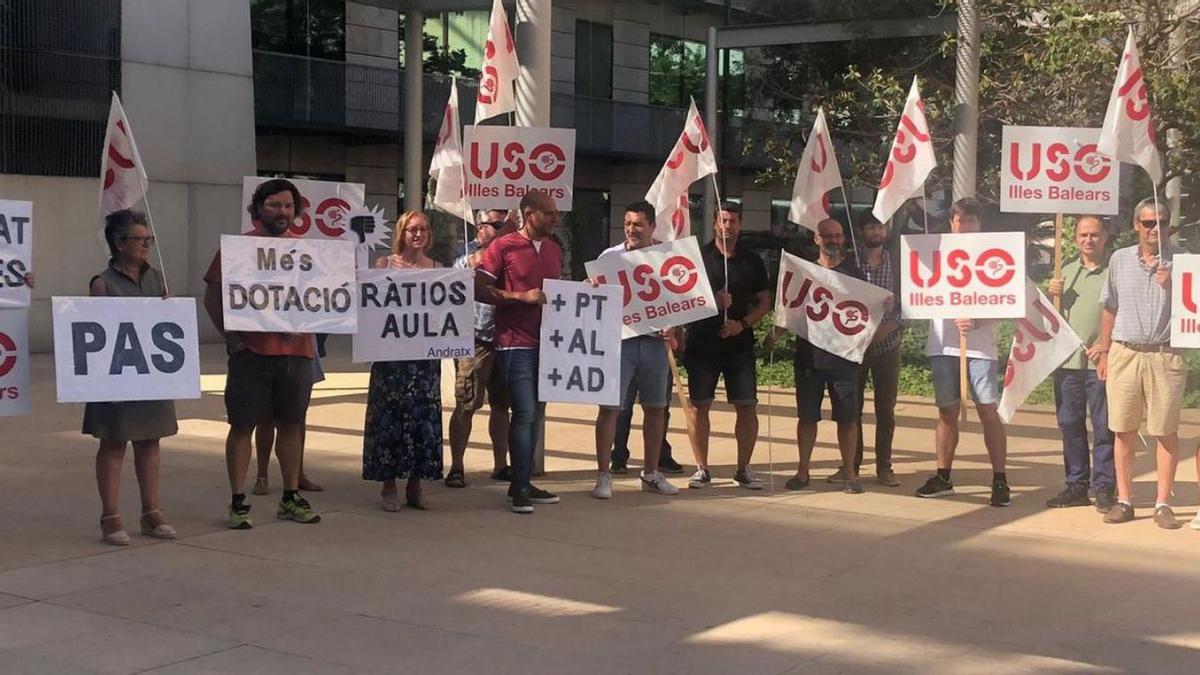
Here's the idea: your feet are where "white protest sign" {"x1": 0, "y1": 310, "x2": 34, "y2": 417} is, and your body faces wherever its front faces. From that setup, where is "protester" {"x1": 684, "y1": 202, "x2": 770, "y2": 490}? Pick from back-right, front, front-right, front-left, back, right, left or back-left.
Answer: left

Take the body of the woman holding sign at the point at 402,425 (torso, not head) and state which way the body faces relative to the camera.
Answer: toward the camera

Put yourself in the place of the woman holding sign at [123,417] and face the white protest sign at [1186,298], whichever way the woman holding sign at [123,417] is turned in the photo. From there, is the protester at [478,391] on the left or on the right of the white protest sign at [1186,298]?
left

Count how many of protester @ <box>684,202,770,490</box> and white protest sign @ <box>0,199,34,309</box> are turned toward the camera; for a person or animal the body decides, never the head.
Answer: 2

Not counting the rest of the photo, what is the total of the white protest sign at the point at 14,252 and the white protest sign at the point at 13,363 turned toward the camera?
2

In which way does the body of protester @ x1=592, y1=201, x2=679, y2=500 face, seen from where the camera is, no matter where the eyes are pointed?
toward the camera

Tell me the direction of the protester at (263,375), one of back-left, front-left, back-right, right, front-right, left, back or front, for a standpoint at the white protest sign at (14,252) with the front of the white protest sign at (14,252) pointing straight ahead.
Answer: left

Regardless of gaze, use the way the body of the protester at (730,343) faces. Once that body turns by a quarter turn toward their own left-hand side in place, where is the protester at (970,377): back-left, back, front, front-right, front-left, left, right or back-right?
front

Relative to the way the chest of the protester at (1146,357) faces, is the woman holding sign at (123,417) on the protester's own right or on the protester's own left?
on the protester's own right

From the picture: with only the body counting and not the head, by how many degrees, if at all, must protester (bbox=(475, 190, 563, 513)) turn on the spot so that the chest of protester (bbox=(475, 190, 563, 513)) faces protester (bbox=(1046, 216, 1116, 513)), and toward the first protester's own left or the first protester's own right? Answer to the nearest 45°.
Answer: approximately 45° to the first protester's own left

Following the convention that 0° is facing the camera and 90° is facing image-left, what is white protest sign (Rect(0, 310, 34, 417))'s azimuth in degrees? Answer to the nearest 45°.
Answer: approximately 0°
